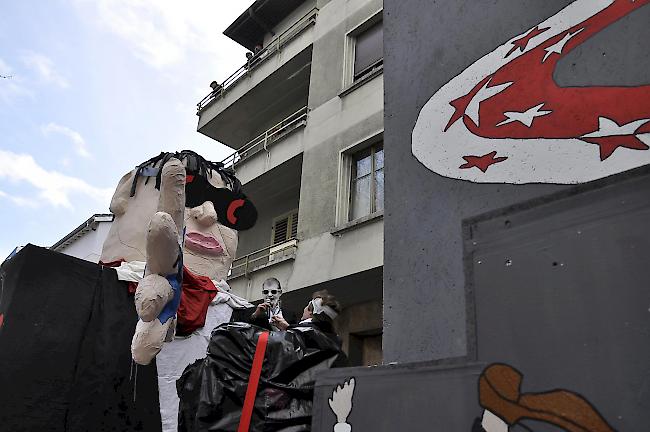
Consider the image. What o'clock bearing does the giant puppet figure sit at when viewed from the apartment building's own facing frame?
The giant puppet figure is roughly at 11 o'clock from the apartment building.

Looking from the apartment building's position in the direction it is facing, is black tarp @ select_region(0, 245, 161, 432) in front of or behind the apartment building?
in front

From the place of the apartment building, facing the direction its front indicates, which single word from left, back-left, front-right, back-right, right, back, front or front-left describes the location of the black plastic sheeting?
front-left

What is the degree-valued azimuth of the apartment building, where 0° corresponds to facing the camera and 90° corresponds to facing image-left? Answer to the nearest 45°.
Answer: approximately 45°
